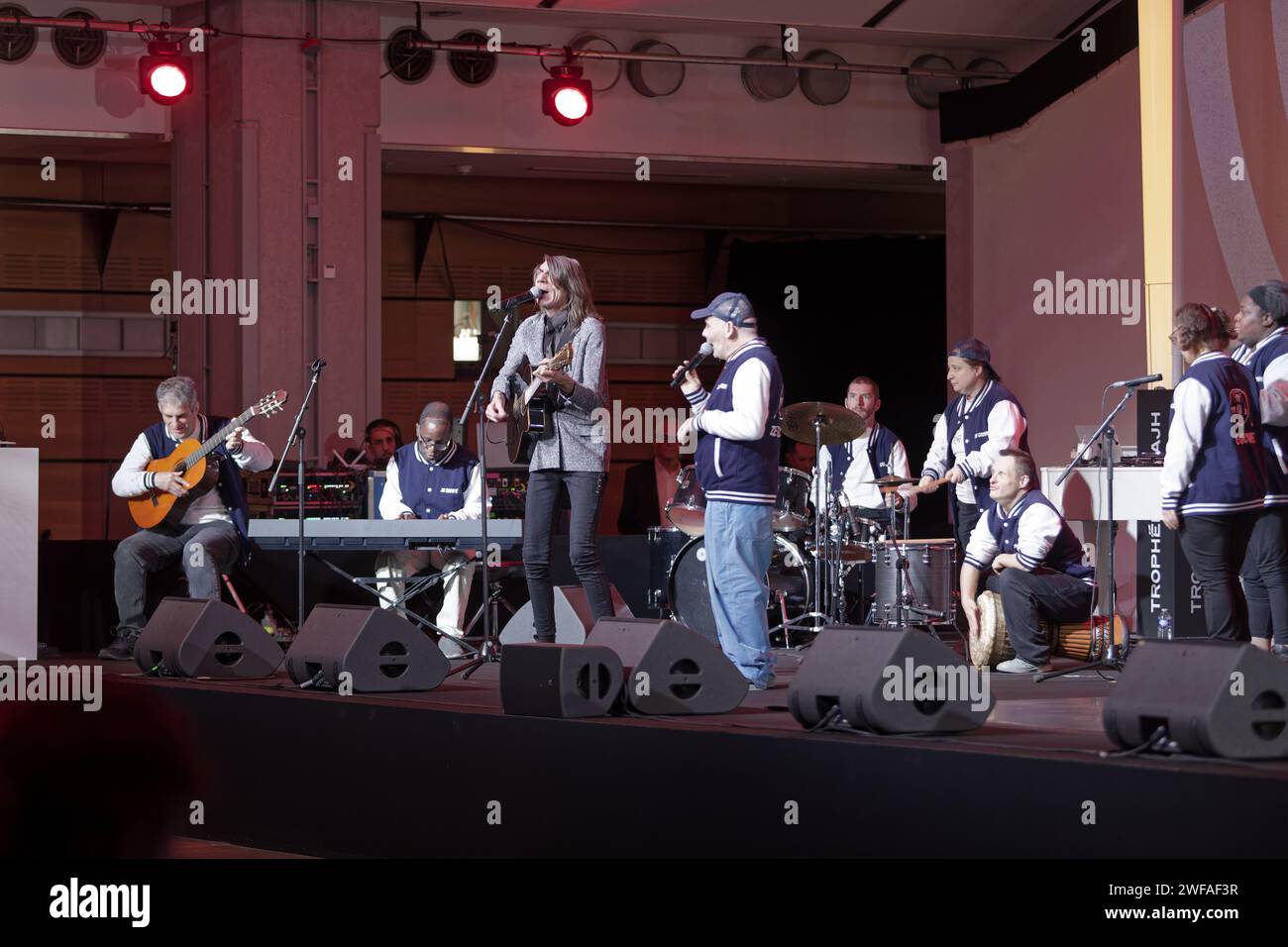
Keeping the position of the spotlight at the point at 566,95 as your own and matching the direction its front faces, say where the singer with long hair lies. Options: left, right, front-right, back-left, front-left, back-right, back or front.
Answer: front-right

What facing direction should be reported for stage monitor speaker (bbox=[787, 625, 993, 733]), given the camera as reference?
facing away from the viewer and to the right of the viewer

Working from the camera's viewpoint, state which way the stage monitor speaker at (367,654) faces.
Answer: facing away from the viewer and to the right of the viewer

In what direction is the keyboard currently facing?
away from the camera

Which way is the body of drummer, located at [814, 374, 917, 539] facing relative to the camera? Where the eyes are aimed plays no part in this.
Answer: toward the camera

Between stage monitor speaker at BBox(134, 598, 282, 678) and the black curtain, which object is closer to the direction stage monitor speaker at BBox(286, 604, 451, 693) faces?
the black curtain

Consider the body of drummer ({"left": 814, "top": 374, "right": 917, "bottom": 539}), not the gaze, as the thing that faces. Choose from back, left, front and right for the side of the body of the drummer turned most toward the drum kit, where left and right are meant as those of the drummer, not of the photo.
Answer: front

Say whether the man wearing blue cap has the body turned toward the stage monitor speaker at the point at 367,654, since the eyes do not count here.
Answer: yes

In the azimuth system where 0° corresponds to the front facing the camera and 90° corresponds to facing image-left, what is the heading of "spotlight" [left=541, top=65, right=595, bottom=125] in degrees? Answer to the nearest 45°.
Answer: approximately 315°

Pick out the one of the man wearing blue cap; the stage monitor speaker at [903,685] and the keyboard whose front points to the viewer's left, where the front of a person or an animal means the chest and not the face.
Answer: the man wearing blue cap

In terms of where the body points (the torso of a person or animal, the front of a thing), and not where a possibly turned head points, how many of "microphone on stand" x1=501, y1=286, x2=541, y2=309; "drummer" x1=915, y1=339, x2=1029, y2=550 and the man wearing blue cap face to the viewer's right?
1

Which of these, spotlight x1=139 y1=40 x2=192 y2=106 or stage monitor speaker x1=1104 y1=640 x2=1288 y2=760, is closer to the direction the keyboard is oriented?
the spotlight

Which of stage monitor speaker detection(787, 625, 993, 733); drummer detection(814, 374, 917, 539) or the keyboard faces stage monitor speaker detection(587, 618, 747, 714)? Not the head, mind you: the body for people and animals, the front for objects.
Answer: the drummer

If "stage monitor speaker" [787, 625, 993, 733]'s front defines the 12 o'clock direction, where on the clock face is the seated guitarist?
The seated guitarist is roughly at 9 o'clock from the stage monitor speaker.

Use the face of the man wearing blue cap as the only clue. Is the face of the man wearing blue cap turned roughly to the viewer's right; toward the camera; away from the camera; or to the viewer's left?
to the viewer's left

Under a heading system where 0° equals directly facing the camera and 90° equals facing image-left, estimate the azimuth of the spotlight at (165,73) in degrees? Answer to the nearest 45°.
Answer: approximately 0°
